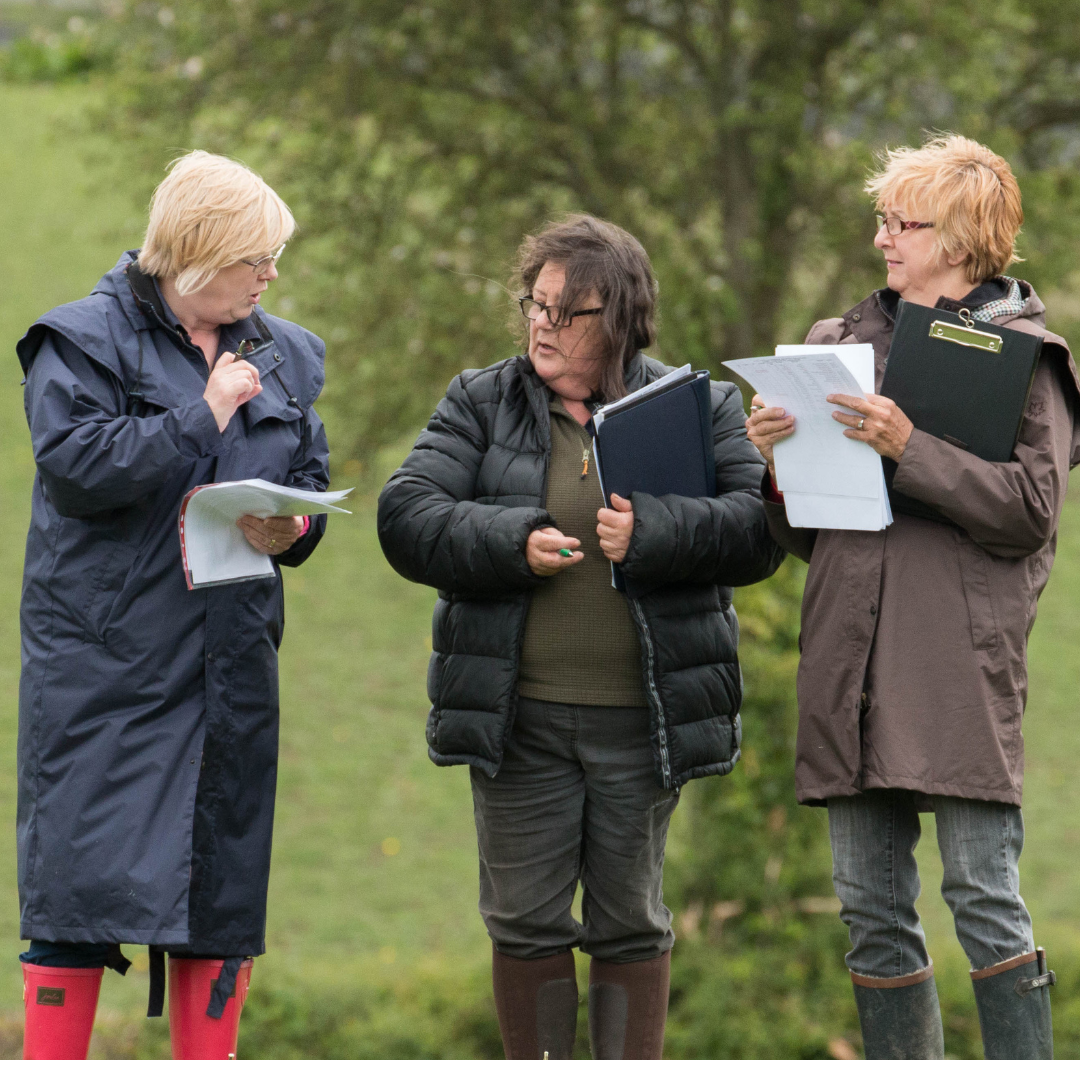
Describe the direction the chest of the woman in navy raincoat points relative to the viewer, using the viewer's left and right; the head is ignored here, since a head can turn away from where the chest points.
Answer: facing the viewer and to the right of the viewer

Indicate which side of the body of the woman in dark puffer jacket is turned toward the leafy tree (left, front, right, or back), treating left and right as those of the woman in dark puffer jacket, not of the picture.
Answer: back

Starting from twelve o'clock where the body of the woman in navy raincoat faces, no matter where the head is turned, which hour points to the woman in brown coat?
The woman in brown coat is roughly at 11 o'clock from the woman in navy raincoat.

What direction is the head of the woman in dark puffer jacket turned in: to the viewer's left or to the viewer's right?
to the viewer's left

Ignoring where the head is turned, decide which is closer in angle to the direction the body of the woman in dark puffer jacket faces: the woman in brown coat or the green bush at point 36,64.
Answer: the woman in brown coat

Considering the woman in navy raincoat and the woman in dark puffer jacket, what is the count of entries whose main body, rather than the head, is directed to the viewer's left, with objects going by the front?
0

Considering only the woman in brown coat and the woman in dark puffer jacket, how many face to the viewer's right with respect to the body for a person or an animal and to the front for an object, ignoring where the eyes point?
0

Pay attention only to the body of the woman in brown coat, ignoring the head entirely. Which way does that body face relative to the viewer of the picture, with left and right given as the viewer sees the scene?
facing the viewer and to the left of the viewer

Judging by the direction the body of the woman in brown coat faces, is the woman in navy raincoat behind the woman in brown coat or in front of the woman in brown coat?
in front

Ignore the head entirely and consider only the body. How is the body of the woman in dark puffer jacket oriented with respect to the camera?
toward the camera
